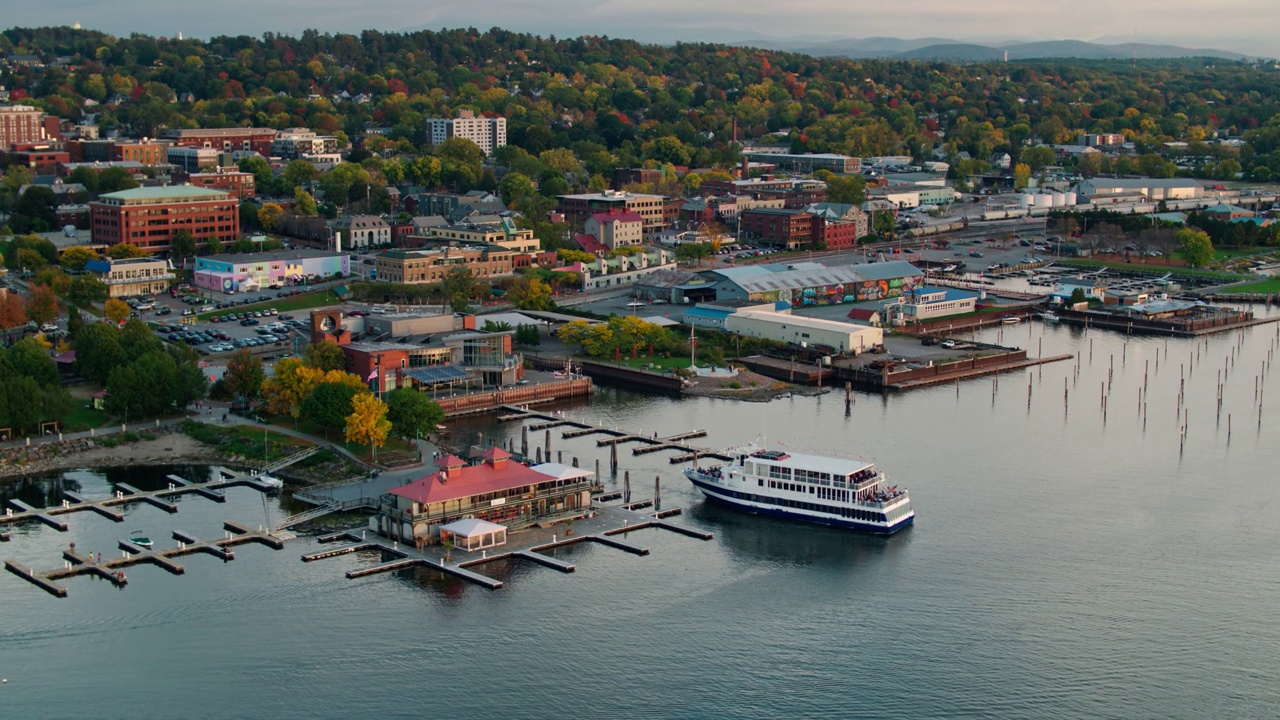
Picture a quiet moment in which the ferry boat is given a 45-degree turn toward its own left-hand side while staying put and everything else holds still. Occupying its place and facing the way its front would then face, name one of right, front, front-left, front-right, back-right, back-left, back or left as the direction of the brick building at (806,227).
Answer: right

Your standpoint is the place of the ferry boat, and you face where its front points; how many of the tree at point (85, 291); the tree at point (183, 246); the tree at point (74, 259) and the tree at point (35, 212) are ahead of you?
4

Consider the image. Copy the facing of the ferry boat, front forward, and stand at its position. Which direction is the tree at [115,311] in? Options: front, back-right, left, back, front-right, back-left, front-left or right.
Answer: front

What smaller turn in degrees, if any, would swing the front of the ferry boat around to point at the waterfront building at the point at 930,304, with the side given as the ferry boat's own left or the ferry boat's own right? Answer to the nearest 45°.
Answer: approximately 45° to the ferry boat's own right

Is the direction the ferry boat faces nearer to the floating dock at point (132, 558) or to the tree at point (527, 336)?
the tree

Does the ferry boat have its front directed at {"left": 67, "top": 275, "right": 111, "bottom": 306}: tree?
yes

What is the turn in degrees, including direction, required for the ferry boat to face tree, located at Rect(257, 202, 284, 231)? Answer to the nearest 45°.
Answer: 0° — it already faces it

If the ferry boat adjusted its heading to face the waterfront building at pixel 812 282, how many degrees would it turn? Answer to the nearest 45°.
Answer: approximately 45° to its right

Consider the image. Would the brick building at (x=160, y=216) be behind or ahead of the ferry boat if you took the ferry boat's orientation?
ahead

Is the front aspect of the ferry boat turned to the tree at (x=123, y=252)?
yes

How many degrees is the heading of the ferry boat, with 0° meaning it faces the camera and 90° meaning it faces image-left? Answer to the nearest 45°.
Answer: approximately 135°

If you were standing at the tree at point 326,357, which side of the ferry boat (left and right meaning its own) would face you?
front

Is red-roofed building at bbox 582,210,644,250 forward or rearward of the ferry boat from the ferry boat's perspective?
forward

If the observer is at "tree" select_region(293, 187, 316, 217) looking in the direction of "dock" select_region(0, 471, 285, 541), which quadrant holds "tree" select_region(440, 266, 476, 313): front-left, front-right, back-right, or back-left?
front-left

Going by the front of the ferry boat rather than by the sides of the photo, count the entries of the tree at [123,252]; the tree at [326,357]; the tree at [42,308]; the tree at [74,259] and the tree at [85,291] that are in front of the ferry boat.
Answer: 5

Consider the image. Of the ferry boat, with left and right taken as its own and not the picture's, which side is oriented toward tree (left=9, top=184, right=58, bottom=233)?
front

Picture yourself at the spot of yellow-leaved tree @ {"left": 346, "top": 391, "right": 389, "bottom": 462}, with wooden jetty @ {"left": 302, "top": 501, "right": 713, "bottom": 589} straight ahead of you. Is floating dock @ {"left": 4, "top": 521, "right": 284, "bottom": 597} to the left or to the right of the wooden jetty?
right

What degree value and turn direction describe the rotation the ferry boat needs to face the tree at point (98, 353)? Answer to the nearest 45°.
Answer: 0° — it already faces it

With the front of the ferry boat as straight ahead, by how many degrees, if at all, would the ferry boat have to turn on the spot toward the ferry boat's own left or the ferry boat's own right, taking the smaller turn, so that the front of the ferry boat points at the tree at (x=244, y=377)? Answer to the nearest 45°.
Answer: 0° — it already faces it
